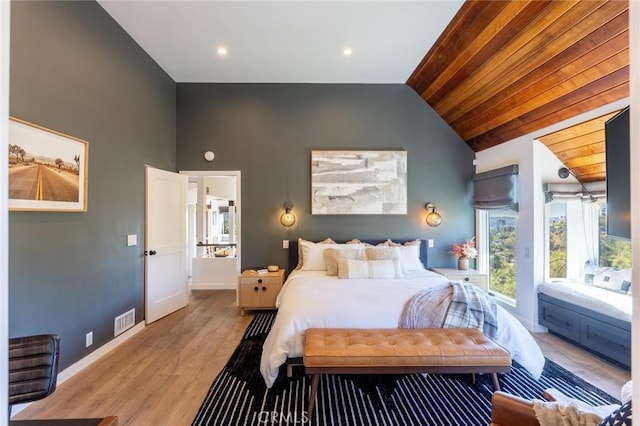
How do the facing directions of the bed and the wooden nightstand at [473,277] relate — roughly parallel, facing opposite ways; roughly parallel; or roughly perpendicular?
roughly parallel

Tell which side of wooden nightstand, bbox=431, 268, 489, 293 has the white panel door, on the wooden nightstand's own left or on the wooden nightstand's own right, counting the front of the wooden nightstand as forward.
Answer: on the wooden nightstand's own right

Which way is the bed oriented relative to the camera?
toward the camera

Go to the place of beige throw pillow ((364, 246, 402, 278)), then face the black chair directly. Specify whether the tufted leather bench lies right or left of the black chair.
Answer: left

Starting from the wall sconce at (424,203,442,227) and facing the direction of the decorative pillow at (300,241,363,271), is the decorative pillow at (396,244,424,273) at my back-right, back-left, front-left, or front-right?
front-left

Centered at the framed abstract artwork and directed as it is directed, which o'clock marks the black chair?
The black chair is roughly at 1 o'clock from the framed abstract artwork.

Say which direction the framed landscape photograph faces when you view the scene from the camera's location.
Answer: facing the viewer and to the right of the viewer

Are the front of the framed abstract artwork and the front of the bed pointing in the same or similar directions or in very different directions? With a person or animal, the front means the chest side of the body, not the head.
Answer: same or similar directions

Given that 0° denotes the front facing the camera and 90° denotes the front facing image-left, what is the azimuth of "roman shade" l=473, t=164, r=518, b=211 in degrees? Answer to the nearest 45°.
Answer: approximately 45°

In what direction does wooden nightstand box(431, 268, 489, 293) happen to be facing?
toward the camera

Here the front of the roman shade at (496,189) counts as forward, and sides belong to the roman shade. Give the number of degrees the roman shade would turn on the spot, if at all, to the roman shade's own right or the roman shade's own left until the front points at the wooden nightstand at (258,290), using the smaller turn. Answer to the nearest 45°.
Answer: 0° — it already faces it

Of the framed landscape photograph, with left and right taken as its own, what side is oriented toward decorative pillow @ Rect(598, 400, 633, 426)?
front

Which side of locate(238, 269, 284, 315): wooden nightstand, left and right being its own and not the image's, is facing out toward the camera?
front

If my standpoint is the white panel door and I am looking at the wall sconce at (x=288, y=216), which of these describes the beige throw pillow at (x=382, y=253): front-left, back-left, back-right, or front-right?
front-right

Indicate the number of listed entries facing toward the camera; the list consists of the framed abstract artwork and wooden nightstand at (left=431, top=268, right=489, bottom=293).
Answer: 2

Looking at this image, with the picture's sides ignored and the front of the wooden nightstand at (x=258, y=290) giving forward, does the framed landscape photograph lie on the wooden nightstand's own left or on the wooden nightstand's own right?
on the wooden nightstand's own right

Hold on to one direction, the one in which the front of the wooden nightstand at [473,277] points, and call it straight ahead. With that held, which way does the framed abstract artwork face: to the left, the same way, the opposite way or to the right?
the same way

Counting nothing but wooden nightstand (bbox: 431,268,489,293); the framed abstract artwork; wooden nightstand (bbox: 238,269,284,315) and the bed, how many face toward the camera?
4
